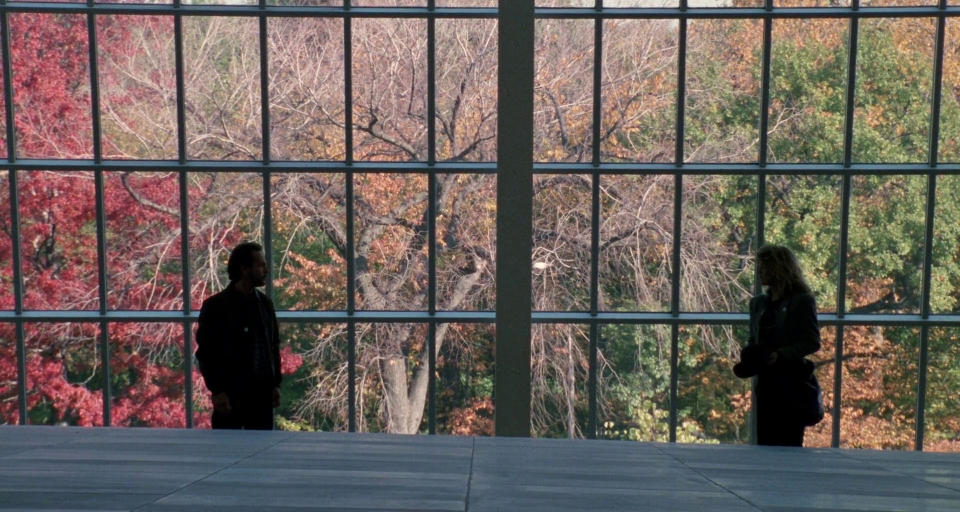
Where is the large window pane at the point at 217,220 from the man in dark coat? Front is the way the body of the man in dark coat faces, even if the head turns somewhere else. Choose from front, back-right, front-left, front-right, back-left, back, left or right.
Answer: back-left

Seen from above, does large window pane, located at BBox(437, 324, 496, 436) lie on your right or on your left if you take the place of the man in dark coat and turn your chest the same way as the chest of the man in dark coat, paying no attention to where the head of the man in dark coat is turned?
on your left

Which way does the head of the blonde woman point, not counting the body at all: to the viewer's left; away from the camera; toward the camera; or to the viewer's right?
to the viewer's left

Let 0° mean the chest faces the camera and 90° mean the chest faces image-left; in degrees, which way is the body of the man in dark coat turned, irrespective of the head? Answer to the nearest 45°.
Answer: approximately 315°

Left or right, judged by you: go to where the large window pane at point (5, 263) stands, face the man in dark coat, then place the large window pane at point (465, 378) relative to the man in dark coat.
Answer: left

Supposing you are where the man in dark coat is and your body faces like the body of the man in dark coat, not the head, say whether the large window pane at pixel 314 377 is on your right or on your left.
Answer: on your left

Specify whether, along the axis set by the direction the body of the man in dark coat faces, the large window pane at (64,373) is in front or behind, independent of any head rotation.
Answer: behind

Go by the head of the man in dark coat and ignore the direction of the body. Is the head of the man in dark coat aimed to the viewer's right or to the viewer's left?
to the viewer's right
